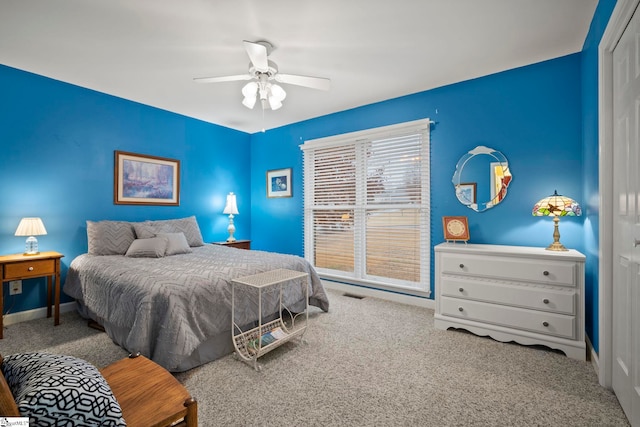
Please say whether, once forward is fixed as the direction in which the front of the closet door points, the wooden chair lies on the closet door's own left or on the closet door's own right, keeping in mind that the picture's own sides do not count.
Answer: on the closet door's own left

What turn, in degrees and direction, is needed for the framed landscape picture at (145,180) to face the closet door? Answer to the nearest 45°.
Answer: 0° — it already faces it

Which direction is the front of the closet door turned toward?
to the viewer's left

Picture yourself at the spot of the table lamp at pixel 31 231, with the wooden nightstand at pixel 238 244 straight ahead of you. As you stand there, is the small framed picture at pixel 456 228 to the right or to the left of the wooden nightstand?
right

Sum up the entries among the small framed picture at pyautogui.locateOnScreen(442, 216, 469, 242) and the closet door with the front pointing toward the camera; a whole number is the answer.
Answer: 1

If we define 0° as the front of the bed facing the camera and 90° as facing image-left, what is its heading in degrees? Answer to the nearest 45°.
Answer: approximately 315°

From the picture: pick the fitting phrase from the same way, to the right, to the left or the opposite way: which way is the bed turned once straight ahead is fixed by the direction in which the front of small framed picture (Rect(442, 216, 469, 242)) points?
to the left

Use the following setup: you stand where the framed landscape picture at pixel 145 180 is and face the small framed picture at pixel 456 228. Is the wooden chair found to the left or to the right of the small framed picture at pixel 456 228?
right

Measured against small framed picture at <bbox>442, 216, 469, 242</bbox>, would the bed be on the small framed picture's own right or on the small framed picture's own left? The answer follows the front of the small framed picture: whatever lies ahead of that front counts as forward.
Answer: on the small framed picture's own right
